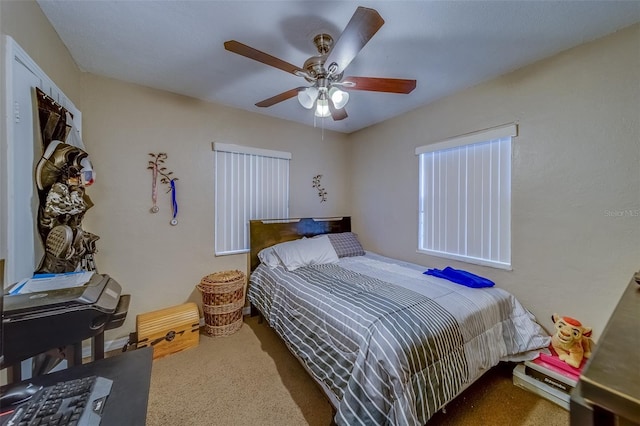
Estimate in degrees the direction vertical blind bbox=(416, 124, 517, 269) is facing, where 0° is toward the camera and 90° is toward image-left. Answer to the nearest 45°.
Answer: approximately 45°

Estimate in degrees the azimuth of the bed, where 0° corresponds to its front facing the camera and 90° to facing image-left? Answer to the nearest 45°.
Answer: approximately 315°

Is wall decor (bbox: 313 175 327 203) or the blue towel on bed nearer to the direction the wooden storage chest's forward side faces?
the blue towel on bed

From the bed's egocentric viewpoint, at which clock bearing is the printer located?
The printer is roughly at 3 o'clock from the bed.

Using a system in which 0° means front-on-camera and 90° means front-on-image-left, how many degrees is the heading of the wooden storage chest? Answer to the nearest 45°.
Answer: approximately 315°

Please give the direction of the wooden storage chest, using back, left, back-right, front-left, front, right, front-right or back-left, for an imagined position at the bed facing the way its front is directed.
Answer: back-right

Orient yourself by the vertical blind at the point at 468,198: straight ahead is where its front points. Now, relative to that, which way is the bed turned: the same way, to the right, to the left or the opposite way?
to the left
